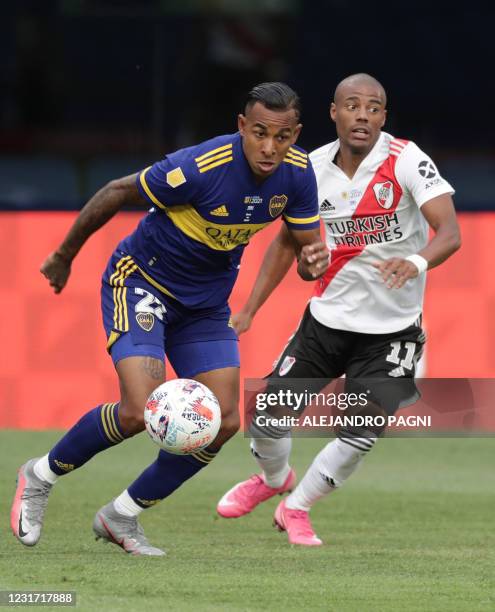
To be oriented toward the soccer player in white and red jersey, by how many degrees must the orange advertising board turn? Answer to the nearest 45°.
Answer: approximately 45° to its left

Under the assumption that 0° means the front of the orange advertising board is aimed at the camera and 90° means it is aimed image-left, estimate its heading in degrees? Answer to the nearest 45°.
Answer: approximately 0°

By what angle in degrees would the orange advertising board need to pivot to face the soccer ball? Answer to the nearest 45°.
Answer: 0° — it already faces it

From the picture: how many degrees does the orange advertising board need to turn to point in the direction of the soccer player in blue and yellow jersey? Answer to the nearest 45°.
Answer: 0° — it already faces them
